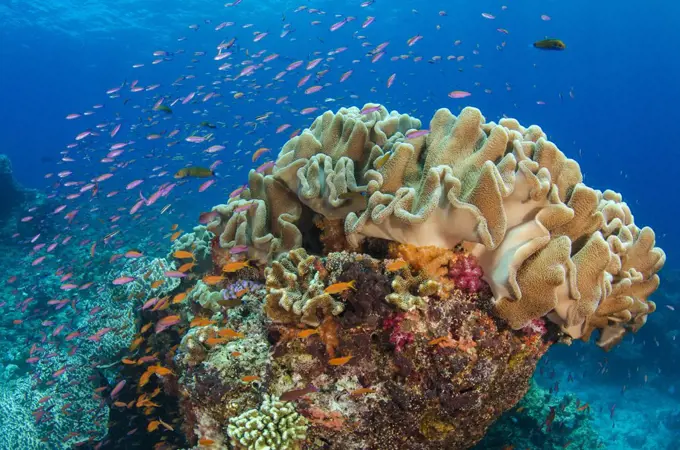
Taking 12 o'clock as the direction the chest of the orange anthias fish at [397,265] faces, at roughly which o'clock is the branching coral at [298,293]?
The branching coral is roughly at 12 o'clock from the orange anthias fish.

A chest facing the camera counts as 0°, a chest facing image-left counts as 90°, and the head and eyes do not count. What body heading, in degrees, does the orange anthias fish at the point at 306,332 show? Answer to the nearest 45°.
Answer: approximately 90°

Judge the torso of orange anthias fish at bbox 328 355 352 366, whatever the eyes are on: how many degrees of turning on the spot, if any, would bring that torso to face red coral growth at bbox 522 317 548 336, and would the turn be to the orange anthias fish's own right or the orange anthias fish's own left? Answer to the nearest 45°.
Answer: approximately 180°

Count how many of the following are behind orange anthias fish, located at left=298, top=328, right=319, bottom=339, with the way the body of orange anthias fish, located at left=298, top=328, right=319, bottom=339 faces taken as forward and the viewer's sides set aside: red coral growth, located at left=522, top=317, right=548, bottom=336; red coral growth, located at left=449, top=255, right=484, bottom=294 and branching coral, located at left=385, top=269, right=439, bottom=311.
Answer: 3

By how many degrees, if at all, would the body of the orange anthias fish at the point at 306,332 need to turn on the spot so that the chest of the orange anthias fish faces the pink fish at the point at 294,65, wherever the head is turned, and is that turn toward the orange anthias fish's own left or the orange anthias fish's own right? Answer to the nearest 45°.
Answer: approximately 90° to the orange anthias fish's own right

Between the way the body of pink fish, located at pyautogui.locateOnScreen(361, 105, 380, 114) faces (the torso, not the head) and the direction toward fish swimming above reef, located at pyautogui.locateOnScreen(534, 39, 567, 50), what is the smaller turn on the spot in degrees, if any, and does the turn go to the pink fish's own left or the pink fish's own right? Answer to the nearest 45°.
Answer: approximately 135° to the pink fish's own right

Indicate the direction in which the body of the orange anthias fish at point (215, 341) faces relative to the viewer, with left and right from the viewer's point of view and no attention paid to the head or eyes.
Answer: facing to the left of the viewer
